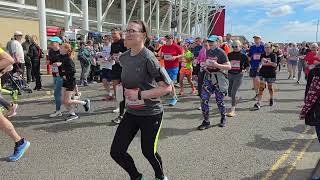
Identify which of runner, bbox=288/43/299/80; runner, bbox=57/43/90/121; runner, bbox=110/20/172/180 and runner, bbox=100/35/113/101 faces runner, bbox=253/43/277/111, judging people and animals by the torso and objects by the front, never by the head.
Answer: runner, bbox=288/43/299/80

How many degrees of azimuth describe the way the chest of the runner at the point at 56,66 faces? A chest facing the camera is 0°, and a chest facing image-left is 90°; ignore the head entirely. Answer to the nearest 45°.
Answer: approximately 45°

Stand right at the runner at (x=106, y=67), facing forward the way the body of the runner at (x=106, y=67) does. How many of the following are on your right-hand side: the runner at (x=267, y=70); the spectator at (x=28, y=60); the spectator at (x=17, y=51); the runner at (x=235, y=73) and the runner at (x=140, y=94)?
2

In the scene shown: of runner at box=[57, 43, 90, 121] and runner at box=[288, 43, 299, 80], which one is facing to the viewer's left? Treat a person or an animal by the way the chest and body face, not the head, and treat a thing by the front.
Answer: runner at box=[57, 43, 90, 121]

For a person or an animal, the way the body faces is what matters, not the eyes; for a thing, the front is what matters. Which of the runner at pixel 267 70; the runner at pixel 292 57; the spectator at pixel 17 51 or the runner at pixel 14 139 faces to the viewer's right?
the spectator

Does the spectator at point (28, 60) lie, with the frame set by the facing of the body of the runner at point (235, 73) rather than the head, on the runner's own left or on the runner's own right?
on the runner's own right

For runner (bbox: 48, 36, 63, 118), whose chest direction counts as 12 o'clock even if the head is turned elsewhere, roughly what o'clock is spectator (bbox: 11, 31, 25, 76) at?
The spectator is roughly at 4 o'clock from the runner.

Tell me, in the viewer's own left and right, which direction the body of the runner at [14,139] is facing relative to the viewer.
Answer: facing to the left of the viewer

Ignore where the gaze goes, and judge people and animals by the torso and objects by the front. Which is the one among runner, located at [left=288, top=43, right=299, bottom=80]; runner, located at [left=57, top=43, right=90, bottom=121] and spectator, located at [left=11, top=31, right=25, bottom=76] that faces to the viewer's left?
runner, located at [left=57, top=43, right=90, bottom=121]

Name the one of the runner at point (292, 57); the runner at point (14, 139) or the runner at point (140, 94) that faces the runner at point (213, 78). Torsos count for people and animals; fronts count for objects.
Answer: the runner at point (292, 57)

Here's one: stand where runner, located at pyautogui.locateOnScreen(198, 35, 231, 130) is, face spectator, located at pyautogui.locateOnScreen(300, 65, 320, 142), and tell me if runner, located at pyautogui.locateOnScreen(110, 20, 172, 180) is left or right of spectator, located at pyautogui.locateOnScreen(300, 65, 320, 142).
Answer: right
